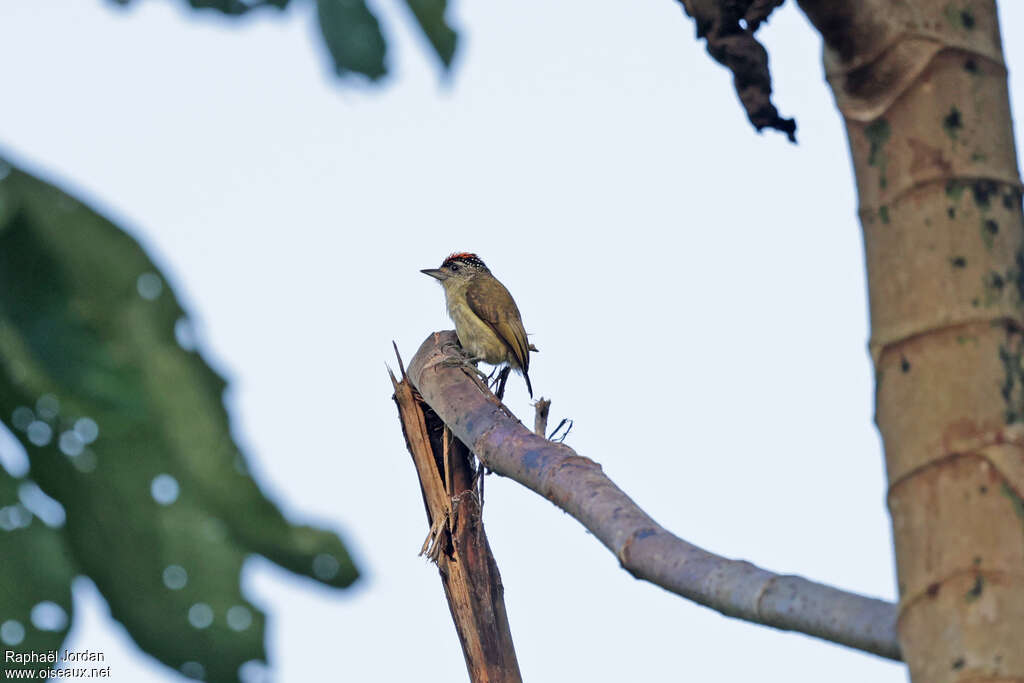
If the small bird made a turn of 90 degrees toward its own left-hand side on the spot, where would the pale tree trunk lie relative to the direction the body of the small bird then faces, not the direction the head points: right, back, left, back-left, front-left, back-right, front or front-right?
left

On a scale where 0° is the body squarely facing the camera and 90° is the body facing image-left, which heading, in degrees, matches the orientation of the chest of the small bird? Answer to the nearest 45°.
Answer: approximately 90°

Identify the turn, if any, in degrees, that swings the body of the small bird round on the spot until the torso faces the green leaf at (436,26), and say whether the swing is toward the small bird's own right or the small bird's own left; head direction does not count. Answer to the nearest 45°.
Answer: approximately 90° to the small bird's own left

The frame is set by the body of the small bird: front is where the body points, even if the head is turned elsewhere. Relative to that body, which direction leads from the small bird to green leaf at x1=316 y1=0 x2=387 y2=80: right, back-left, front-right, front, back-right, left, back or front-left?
left

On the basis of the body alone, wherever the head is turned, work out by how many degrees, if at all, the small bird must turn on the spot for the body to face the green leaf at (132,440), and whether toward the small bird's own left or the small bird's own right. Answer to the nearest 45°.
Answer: approximately 90° to the small bird's own left
